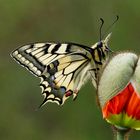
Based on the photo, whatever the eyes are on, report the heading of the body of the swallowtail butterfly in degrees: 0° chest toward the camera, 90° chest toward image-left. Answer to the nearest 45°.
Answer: approximately 270°
